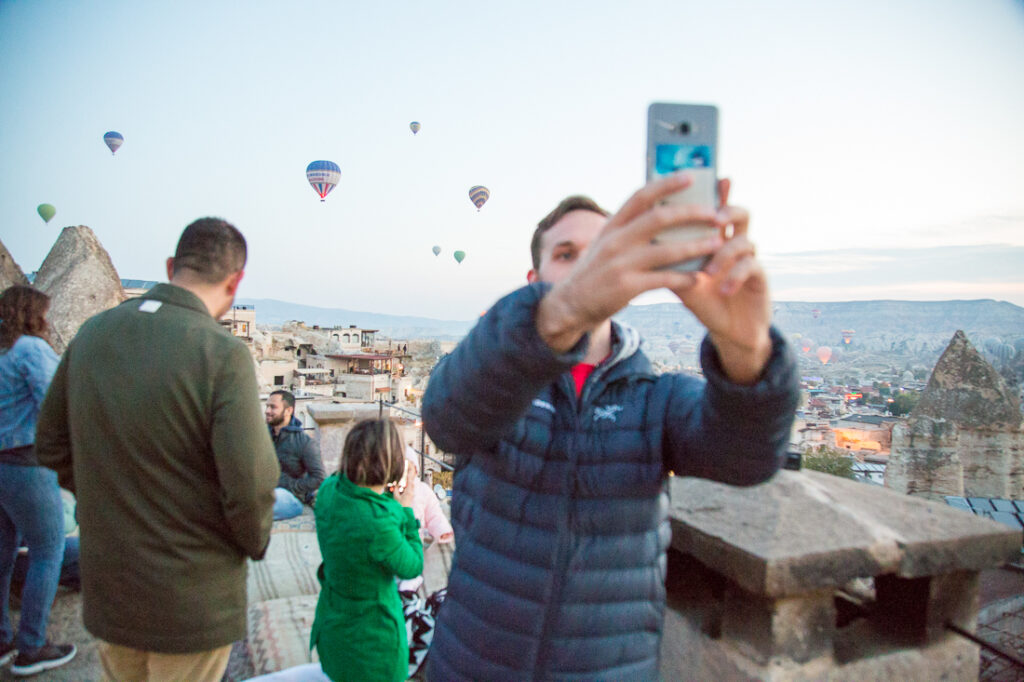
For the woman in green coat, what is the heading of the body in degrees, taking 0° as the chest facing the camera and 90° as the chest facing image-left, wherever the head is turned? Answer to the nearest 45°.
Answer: approximately 225°

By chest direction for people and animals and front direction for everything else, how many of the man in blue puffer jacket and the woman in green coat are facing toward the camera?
1

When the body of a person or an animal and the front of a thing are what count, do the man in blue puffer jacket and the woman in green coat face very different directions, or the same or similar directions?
very different directions

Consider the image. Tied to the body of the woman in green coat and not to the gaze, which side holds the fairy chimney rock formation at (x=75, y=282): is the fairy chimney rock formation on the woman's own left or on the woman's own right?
on the woman's own left

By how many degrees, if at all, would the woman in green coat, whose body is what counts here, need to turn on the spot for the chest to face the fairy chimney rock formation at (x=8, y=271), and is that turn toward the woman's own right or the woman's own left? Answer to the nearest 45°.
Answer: approximately 90° to the woman's own left

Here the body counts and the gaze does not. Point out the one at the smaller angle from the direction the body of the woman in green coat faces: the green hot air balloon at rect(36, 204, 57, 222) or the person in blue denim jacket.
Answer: the green hot air balloon

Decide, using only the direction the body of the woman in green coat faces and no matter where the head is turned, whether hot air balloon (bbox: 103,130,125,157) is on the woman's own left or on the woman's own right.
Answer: on the woman's own left

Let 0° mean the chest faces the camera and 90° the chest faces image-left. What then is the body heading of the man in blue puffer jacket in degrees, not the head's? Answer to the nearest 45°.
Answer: approximately 0°
